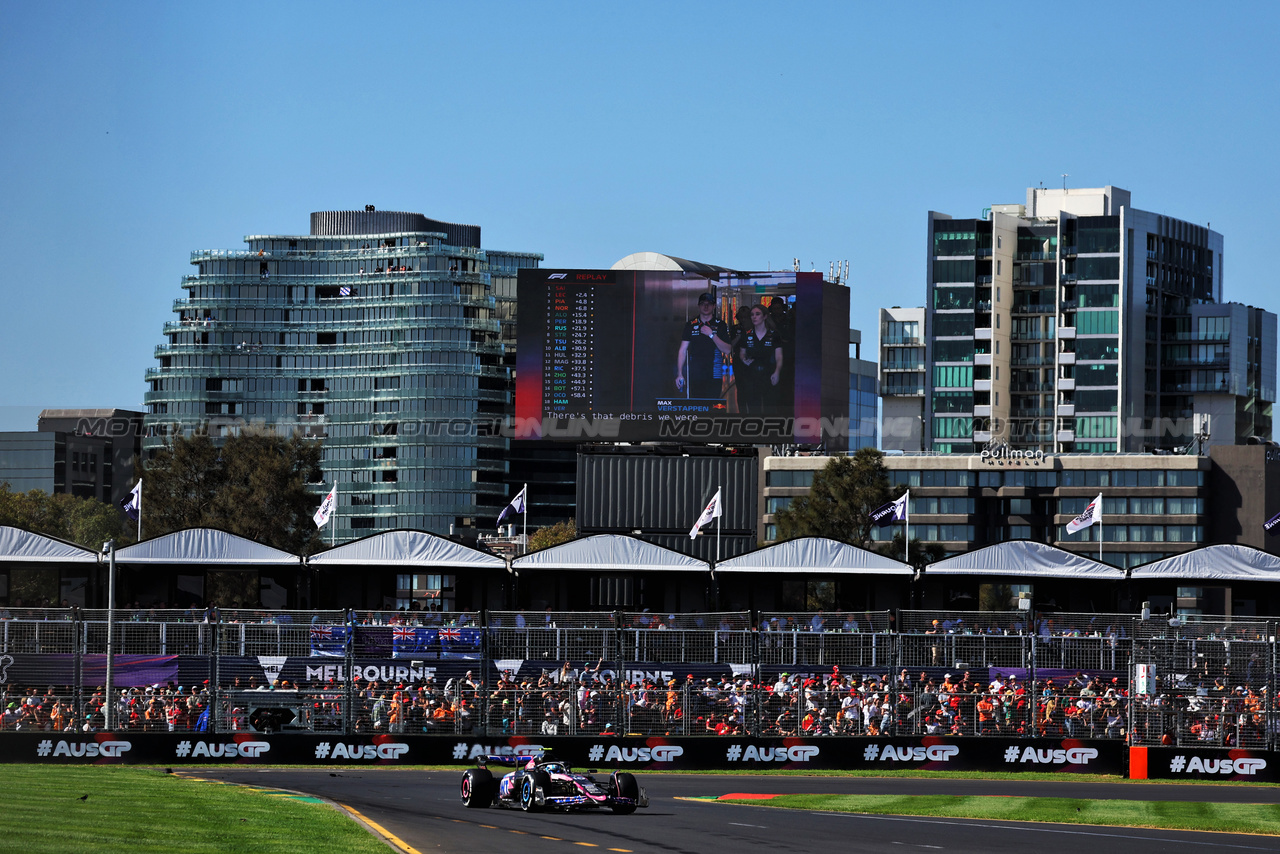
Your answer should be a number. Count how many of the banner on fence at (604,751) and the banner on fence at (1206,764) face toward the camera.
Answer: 2

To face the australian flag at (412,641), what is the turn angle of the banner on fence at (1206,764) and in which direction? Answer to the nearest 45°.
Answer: approximately 90° to its right

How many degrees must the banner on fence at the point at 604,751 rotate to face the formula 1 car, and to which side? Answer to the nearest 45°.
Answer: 0° — it already faces it
